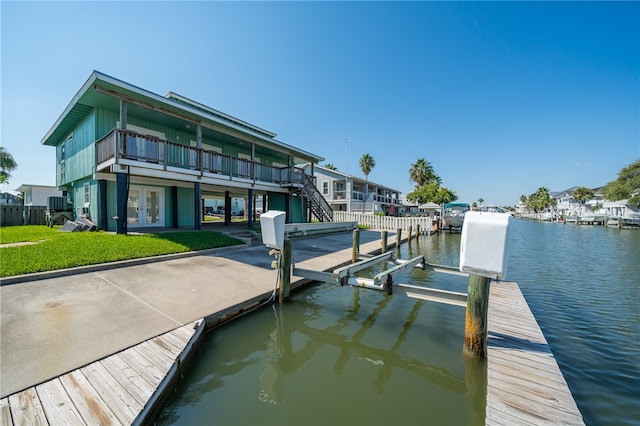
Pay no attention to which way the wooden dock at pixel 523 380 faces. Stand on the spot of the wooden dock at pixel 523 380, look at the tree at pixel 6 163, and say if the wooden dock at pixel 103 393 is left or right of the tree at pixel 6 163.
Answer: left

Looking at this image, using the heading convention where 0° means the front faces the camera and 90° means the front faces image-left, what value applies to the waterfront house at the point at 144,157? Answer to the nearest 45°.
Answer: approximately 315°

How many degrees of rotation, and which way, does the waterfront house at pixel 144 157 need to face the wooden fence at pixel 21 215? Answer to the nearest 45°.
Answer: approximately 180°

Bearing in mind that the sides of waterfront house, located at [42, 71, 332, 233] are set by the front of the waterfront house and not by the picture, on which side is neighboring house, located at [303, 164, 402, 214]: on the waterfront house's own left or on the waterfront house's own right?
on the waterfront house's own left

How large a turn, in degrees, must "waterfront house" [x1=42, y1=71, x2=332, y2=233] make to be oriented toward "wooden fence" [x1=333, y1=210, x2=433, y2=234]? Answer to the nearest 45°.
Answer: approximately 45° to its left

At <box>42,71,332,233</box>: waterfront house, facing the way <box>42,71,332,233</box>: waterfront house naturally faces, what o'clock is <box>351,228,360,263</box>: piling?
The piling is roughly at 12 o'clock from the waterfront house.

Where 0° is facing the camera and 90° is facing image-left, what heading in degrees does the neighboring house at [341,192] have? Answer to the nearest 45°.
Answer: approximately 315°

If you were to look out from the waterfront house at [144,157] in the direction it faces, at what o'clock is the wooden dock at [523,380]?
The wooden dock is roughly at 1 o'clock from the waterfront house.
